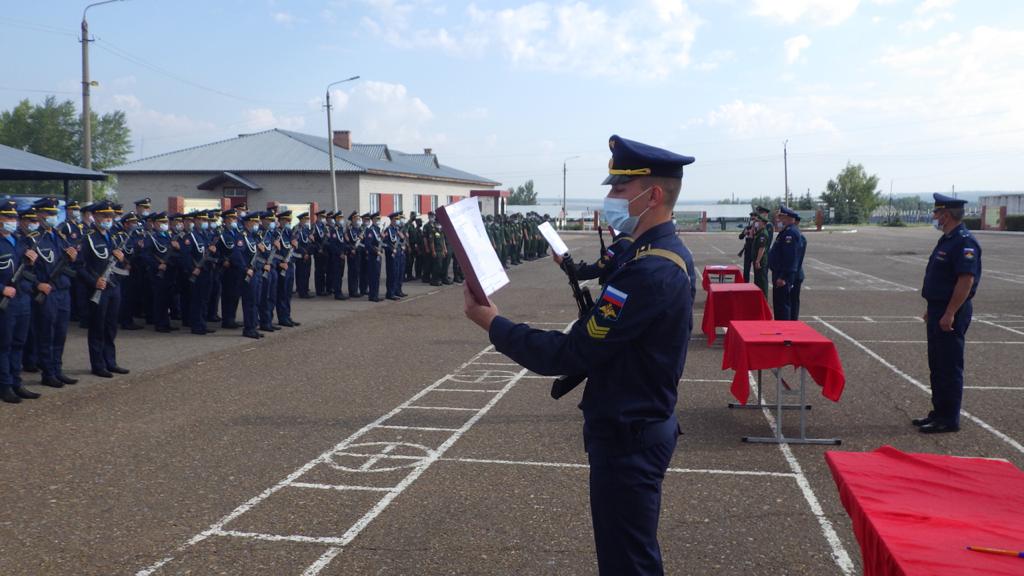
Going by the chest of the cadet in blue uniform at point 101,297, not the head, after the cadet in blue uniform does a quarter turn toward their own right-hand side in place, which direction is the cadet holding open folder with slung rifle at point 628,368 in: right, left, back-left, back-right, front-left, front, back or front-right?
front-left

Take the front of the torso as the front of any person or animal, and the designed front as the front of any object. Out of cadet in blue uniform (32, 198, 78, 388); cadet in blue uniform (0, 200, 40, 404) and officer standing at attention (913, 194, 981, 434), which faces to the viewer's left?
the officer standing at attention

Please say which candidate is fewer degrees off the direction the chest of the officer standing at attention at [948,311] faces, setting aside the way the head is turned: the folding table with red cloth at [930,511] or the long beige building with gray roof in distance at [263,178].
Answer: the long beige building with gray roof in distance

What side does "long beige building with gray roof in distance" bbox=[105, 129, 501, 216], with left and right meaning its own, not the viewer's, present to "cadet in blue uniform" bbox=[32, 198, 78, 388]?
front

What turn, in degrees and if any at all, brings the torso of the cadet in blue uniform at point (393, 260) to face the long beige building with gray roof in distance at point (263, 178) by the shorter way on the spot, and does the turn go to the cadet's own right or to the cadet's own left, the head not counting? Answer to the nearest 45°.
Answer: approximately 135° to the cadet's own left

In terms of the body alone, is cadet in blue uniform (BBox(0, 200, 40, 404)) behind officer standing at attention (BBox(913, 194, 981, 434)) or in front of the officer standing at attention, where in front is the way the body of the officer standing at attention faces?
in front

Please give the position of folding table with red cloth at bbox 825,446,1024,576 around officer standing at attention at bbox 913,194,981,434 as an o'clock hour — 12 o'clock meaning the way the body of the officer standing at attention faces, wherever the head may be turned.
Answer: The folding table with red cloth is roughly at 9 o'clock from the officer standing at attention.

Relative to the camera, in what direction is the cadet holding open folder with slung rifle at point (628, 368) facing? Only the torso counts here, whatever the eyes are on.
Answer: to the viewer's left

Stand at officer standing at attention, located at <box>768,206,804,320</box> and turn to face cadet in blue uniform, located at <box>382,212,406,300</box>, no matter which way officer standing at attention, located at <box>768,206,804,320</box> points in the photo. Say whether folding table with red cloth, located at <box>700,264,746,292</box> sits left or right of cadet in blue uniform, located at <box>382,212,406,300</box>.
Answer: right

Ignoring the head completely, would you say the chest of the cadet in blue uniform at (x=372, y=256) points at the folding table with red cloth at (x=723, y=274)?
yes

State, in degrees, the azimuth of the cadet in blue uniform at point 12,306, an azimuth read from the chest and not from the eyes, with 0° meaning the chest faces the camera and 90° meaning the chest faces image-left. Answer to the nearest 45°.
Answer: approximately 315°

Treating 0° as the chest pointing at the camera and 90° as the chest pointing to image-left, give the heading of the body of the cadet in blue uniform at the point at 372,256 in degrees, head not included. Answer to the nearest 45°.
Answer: approximately 315°

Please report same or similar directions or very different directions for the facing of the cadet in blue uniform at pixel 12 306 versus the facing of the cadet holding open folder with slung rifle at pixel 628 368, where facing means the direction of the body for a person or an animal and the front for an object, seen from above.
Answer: very different directions

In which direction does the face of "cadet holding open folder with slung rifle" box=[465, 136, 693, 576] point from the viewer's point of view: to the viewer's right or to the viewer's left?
to the viewer's left
